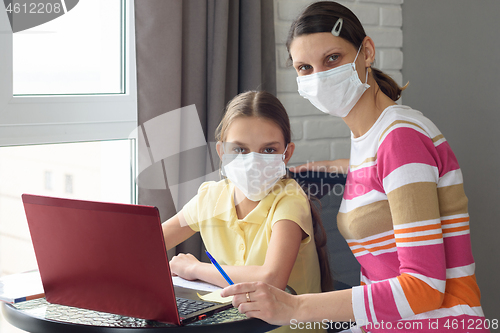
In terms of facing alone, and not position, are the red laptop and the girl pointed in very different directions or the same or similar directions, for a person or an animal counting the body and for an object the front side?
very different directions

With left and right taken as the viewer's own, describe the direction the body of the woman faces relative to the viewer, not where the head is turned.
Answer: facing to the left of the viewer

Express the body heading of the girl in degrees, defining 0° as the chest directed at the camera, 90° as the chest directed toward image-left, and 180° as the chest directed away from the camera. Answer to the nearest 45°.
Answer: approximately 45°

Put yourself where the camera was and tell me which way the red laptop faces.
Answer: facing away from the viewer and to the right of the viewer
